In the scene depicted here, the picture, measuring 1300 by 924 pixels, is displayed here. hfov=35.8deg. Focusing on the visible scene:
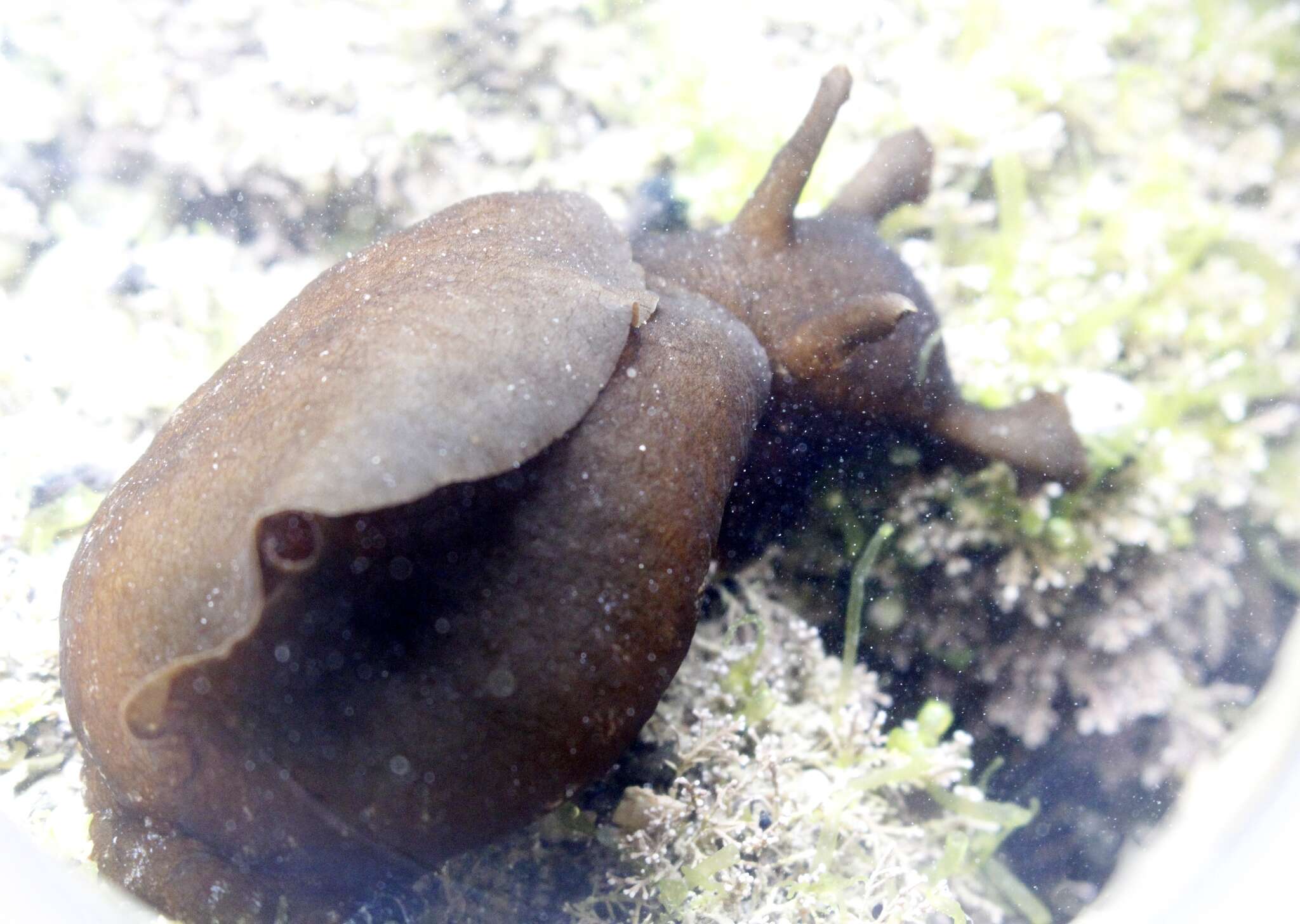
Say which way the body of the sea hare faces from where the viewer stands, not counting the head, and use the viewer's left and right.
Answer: facing away from the viewer and to the right of the viewer
